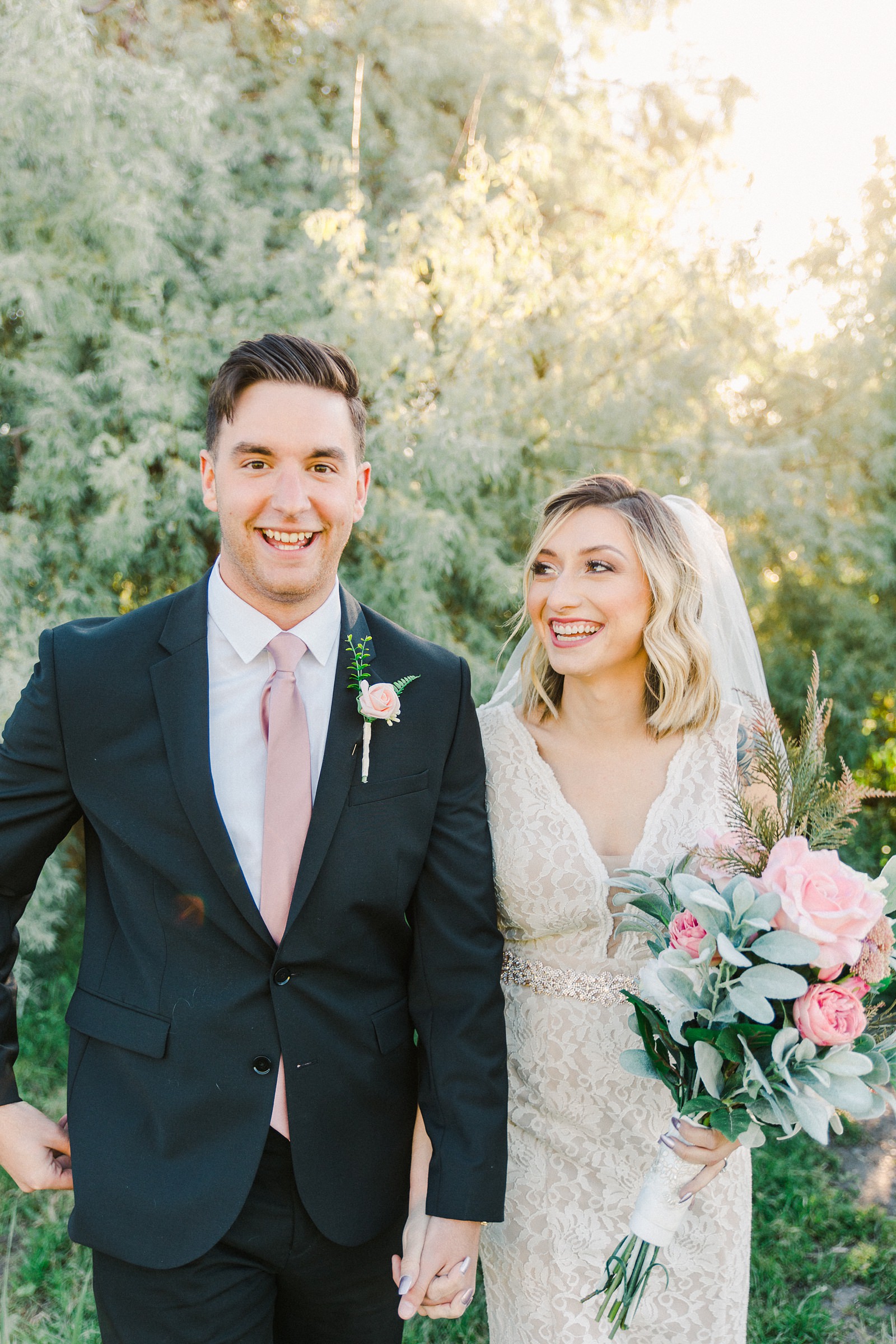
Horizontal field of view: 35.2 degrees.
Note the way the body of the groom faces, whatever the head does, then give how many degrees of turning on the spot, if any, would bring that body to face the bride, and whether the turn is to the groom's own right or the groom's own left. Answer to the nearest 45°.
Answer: approximately 135° to the groom's own left

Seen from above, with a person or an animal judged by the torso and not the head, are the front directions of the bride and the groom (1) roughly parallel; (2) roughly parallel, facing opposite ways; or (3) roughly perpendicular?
roughly parallel

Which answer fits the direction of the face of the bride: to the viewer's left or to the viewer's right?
to the viewer's left

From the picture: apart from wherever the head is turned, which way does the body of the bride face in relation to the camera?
toward the camera

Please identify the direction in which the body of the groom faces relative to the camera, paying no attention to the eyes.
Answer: toward the camera

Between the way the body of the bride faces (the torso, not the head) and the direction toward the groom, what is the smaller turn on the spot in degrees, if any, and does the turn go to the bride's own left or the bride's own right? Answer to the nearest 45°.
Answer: approximately 45° to the bride's own right

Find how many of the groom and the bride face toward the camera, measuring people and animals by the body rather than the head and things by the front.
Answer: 2
